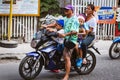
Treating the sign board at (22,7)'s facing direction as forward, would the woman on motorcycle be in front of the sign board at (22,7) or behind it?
in front

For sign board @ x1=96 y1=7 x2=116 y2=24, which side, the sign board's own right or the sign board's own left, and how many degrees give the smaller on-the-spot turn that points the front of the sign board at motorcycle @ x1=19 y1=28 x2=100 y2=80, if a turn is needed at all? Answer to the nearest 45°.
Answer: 0° — it already faces it

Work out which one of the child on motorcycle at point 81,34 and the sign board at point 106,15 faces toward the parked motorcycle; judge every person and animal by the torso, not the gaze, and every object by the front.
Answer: the sign board

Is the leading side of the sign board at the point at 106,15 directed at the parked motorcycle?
yes

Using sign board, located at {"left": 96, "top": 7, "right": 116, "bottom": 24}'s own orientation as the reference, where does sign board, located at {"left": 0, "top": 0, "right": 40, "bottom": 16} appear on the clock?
sign board, located at {"left": 0, "top": 0, "right": 40, "bottom": 16} is roughly at 2 o'clock from sign board, located at {"left": 96, "top": 7, "right": 116, "bottom": 24}.

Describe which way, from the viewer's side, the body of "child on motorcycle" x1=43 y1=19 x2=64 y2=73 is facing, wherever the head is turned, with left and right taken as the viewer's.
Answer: facing to the left of the viewer

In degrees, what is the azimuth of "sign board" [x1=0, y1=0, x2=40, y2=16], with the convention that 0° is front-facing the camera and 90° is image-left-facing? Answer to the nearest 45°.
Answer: approximately 0°
